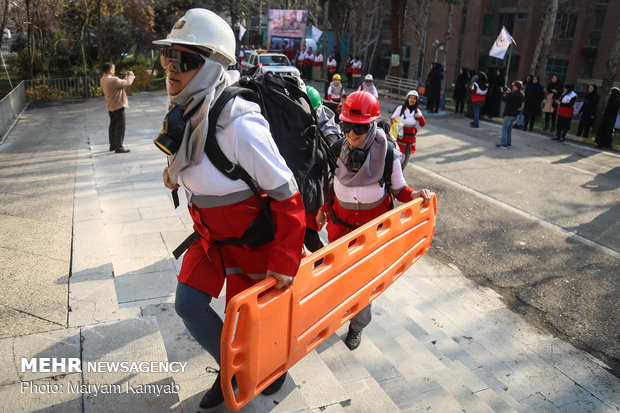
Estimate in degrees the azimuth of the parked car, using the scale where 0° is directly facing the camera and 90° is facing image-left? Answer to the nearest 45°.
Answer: approximately 315°

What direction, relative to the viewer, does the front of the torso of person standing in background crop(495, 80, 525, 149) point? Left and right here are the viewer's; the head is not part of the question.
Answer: facing to the left of the viewer

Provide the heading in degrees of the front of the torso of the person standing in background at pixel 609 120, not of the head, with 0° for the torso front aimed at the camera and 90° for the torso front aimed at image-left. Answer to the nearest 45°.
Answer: approximately 90°

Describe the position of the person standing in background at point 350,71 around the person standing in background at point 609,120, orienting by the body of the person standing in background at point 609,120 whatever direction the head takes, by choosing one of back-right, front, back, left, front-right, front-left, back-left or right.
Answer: front-right

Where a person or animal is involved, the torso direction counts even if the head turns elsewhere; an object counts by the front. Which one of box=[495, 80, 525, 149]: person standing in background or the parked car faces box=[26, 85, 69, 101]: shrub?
the person standing in background

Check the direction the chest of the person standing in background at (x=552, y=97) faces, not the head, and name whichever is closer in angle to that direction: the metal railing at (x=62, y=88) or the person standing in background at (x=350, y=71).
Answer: the metal railing

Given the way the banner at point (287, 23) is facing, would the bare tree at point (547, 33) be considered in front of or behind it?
in front

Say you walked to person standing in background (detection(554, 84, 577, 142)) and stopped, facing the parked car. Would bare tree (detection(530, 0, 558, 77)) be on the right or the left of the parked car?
right
